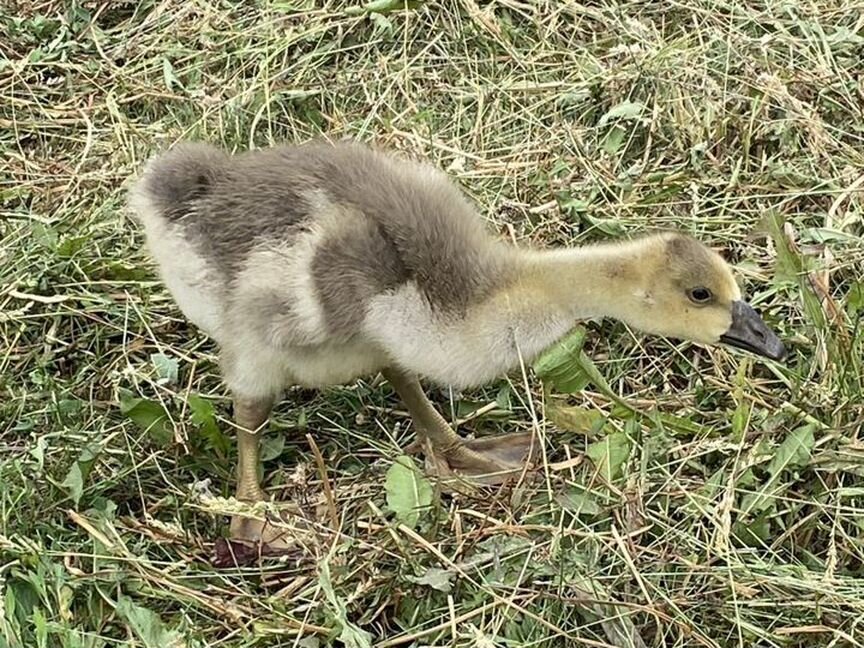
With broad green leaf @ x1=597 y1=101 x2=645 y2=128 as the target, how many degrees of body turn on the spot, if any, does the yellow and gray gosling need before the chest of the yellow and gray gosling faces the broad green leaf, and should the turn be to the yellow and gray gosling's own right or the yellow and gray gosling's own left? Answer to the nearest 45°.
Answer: approximately 45° to the yellow and gray gosling's own left

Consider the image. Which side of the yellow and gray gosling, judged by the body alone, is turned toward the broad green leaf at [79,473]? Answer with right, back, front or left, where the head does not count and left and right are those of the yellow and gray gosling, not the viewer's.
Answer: back

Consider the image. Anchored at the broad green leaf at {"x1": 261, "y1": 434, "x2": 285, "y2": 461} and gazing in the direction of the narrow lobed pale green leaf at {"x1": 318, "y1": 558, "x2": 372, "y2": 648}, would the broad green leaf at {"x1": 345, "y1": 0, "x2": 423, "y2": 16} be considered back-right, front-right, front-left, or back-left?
back-left

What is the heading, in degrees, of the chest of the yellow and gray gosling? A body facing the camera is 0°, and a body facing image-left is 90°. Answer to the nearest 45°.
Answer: approximately 270°

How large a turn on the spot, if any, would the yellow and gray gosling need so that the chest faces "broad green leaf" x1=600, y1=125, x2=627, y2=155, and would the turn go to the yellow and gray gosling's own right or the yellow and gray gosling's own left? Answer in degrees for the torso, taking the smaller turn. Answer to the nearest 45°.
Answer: approximately 45° to the yellow and gray gosling's own left

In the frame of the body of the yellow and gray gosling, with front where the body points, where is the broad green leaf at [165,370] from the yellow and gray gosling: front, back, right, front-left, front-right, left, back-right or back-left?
back-left
